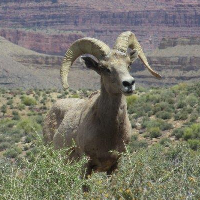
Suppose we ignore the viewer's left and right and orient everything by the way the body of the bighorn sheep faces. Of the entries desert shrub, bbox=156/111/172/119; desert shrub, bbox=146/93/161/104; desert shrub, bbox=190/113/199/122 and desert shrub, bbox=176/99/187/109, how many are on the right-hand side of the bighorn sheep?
0

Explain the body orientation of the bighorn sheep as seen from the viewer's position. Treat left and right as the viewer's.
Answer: facing the viewer and to the right of the viewer

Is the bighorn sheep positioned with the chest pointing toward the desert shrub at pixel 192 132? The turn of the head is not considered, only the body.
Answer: no

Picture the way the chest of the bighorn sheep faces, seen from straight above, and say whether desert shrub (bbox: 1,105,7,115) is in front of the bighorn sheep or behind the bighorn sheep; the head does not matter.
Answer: behind

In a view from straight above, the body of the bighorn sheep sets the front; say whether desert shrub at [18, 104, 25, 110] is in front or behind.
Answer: behind

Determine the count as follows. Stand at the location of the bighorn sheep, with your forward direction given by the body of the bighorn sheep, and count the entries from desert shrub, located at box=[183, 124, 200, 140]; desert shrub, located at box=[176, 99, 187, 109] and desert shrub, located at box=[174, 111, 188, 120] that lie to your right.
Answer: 0

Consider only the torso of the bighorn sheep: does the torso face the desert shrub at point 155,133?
no

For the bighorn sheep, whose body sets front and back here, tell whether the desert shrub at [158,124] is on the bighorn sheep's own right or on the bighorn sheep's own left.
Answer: on the bighorn sheep's own left

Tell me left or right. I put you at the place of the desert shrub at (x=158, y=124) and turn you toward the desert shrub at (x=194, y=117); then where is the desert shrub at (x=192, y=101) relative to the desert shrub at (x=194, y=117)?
left

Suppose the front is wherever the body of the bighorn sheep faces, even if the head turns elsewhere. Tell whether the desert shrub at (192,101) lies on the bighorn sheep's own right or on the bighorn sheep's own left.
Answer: on the bighorn sheep's own left

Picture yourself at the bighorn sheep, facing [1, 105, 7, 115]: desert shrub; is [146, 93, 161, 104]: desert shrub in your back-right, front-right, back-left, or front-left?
front-right

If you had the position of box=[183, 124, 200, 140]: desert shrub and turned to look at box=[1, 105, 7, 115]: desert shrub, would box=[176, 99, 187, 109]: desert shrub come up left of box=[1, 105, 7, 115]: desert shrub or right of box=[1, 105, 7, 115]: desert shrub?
right

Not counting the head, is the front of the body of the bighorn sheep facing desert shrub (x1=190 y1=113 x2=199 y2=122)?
no

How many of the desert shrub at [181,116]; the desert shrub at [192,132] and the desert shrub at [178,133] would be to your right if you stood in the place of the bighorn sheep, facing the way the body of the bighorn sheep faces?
0
